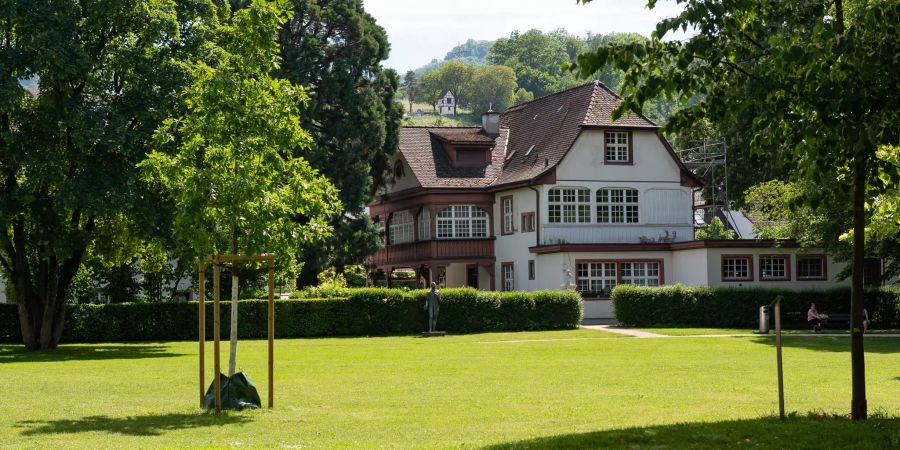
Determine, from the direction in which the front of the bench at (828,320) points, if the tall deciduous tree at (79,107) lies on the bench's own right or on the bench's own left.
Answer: on the bench's own right

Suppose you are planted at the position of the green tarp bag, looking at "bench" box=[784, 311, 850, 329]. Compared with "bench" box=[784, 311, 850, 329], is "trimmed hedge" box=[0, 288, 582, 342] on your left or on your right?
left

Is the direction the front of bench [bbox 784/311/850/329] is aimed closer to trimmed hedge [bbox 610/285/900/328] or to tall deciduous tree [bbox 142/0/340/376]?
the tall deciduous tree

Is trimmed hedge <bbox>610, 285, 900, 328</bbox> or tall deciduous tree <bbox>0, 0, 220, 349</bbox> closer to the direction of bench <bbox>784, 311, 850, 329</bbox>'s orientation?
the tall deciduous tree

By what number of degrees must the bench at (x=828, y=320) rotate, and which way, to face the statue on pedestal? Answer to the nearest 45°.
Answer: approximately 45° to its right

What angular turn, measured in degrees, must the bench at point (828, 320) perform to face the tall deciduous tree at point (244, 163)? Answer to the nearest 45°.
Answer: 0° — it already faces it

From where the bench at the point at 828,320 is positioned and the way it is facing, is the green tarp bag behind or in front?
in front

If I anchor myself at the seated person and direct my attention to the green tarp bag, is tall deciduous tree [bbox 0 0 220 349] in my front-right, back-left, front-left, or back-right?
front-right

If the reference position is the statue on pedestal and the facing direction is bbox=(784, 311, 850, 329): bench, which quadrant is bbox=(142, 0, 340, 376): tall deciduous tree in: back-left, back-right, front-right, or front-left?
back-right

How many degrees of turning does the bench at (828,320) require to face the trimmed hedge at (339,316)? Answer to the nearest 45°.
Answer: approximately 45° to its right

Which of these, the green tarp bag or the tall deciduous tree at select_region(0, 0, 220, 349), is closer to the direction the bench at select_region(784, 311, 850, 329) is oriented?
the green tarp bag

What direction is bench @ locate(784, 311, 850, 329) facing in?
toward the camera
